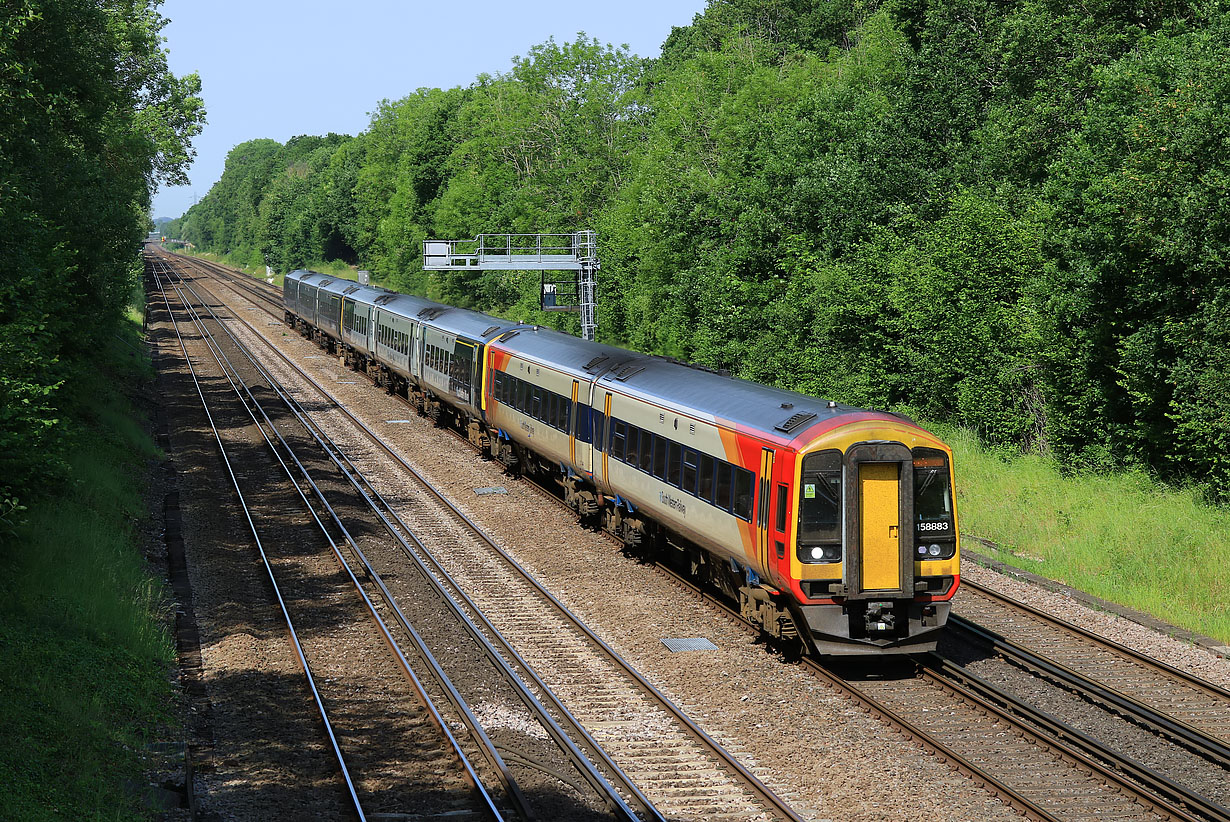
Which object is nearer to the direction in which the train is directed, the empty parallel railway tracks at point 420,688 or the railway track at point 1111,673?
the railway track

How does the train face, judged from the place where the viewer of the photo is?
facing the viewer and to the right of the viewer

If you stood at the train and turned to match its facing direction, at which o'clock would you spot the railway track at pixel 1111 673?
The railway track is roughly at 11 o'clock from the train.

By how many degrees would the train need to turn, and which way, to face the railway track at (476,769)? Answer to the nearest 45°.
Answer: approximately 90° to its right

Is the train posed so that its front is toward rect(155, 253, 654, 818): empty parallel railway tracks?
no

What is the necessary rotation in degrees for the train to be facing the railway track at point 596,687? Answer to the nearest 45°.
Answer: approximately 90° to its right
